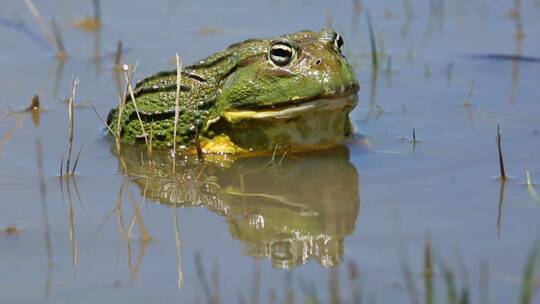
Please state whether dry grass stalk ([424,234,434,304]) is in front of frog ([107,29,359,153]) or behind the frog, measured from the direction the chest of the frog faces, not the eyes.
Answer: in front

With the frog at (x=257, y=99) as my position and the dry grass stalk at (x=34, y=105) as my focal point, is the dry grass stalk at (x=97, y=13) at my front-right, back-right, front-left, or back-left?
front-right

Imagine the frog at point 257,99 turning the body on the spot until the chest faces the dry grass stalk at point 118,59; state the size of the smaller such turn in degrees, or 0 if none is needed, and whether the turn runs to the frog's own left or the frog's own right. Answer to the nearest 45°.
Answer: approximately 180°

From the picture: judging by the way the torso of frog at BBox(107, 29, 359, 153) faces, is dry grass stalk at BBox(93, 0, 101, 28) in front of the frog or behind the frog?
behind

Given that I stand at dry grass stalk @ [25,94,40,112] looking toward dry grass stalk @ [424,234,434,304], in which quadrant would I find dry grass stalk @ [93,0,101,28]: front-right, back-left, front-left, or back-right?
back-left

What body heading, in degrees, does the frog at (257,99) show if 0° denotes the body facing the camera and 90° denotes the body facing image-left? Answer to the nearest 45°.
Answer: approximately 315°

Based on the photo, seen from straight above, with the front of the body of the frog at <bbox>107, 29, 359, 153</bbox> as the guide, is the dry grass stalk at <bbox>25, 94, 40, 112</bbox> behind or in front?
behind
